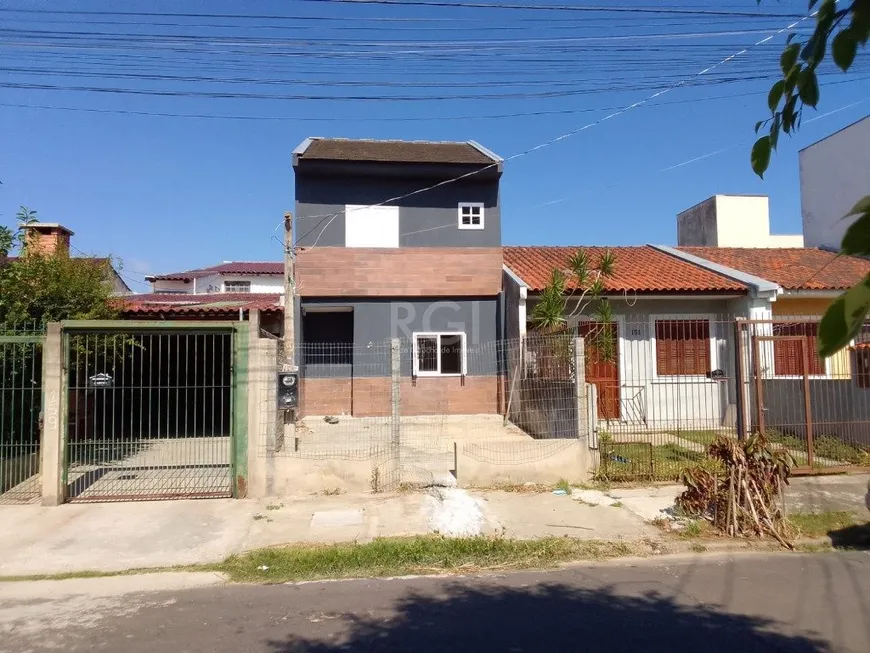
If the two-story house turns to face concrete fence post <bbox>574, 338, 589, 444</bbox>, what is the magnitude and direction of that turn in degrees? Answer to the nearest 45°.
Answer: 0° — it already faces it

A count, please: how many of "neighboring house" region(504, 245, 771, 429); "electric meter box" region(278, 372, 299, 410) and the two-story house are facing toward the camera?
3

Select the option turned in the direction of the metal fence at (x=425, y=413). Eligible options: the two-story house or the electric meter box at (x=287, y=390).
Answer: the two-story house

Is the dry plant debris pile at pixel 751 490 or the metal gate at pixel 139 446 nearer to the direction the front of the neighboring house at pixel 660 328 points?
the dry plant debris pile

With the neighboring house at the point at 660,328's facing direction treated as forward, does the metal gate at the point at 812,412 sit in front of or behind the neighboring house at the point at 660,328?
in front

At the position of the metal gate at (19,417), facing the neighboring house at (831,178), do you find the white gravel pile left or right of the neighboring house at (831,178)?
right

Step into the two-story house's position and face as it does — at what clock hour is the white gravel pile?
The white gravel pile is roughly at 12 o'clock from the two-story house.

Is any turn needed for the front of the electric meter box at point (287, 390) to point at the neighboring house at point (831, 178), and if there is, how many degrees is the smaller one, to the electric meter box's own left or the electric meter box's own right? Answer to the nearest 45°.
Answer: approximately 135° to the electric meter box's own left

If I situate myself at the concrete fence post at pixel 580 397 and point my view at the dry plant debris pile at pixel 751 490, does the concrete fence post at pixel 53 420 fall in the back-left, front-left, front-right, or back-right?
back-right

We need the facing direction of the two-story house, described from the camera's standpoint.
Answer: facing the viewer

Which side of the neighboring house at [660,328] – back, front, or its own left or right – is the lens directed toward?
front

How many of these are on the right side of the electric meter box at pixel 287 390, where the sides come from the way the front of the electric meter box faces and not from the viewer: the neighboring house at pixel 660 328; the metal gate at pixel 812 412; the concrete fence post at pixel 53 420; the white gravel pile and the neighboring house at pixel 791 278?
1

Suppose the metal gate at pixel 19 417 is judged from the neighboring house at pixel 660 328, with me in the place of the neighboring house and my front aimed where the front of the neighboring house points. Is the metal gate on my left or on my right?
on my right

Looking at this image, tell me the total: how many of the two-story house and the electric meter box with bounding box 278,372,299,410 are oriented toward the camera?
2

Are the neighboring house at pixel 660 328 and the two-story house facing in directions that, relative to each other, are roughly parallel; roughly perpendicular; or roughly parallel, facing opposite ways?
roughly parallel

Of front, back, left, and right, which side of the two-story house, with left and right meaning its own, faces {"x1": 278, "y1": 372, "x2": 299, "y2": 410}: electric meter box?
front

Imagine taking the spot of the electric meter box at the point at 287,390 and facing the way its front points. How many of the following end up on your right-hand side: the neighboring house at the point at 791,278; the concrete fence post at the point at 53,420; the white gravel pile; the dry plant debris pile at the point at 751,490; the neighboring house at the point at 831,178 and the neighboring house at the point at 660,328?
1
